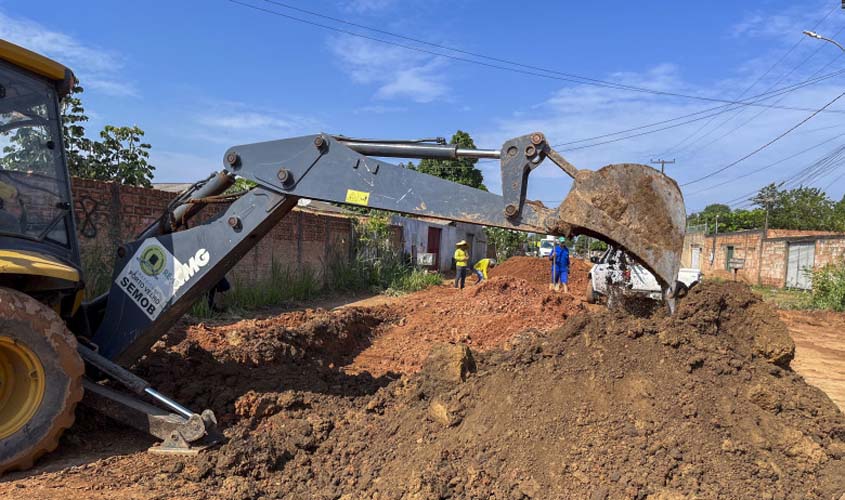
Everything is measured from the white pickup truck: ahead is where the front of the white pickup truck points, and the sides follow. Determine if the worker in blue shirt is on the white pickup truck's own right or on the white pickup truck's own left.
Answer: on the white pickup truck's own right

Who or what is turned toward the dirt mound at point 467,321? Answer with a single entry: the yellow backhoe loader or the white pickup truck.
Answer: the white pickup truck

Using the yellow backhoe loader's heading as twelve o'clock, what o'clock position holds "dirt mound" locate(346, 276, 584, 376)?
The dirt mound is roughly at 4 o'clock from the yellow backhoe loader.

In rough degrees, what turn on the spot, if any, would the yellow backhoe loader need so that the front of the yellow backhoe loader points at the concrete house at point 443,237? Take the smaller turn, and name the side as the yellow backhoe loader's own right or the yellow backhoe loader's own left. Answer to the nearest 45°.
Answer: approximately 90° to the yellow backhoe loader's own right

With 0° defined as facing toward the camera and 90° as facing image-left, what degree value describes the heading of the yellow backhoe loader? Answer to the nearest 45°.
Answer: approximately 90°

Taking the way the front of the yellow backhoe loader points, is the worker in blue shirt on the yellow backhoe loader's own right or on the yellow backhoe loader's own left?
on the yellow backhoe loader's own right

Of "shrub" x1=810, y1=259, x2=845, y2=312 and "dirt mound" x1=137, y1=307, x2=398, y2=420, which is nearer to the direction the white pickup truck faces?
the dirt mound

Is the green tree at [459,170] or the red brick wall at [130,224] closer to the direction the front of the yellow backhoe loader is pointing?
the red brick wall

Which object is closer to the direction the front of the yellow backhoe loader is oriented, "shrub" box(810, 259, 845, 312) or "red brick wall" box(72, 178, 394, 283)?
the red brick wall

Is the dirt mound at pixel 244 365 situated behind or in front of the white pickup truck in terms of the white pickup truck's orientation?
in front

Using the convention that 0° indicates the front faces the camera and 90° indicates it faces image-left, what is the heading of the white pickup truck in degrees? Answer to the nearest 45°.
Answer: approximately 45°

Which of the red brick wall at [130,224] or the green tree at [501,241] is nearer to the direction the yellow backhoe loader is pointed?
the red brick wall
